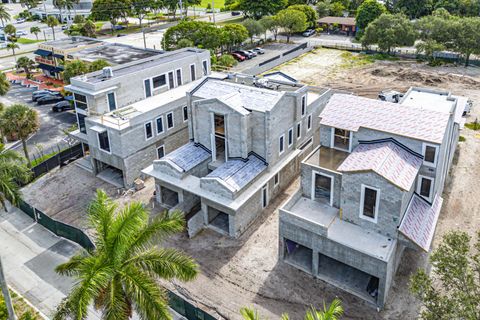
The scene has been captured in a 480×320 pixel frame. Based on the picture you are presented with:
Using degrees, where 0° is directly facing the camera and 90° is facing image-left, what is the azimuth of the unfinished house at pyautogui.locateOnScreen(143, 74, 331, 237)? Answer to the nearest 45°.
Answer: approximately 45°

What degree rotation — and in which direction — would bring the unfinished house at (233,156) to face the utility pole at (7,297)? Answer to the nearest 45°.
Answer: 0° — it already faces it

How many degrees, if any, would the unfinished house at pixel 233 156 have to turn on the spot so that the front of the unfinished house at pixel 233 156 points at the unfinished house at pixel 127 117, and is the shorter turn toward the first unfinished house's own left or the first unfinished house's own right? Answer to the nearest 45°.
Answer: approximately 90° to the first unfinished house's own right

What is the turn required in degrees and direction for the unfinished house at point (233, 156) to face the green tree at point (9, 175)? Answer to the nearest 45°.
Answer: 0° — it already faces it

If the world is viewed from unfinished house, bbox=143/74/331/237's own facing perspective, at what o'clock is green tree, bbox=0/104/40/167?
The green tree is roughly at 2 o'clock from the unfinished house.

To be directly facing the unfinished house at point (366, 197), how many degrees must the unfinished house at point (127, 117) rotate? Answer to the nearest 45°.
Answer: approximately 90° to its left

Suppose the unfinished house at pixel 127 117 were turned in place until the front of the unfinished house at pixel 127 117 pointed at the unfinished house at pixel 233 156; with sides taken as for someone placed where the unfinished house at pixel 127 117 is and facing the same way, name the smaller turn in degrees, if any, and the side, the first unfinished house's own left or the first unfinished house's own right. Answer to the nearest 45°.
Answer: approximately 90° to the first unfinished house's own left

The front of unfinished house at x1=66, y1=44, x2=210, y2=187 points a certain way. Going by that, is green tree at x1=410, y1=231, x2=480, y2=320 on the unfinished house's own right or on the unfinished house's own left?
on the unfinished house's own left

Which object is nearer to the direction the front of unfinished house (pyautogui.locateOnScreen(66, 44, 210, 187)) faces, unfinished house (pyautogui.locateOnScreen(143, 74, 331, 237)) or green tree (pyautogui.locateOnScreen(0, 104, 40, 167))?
the green tree
